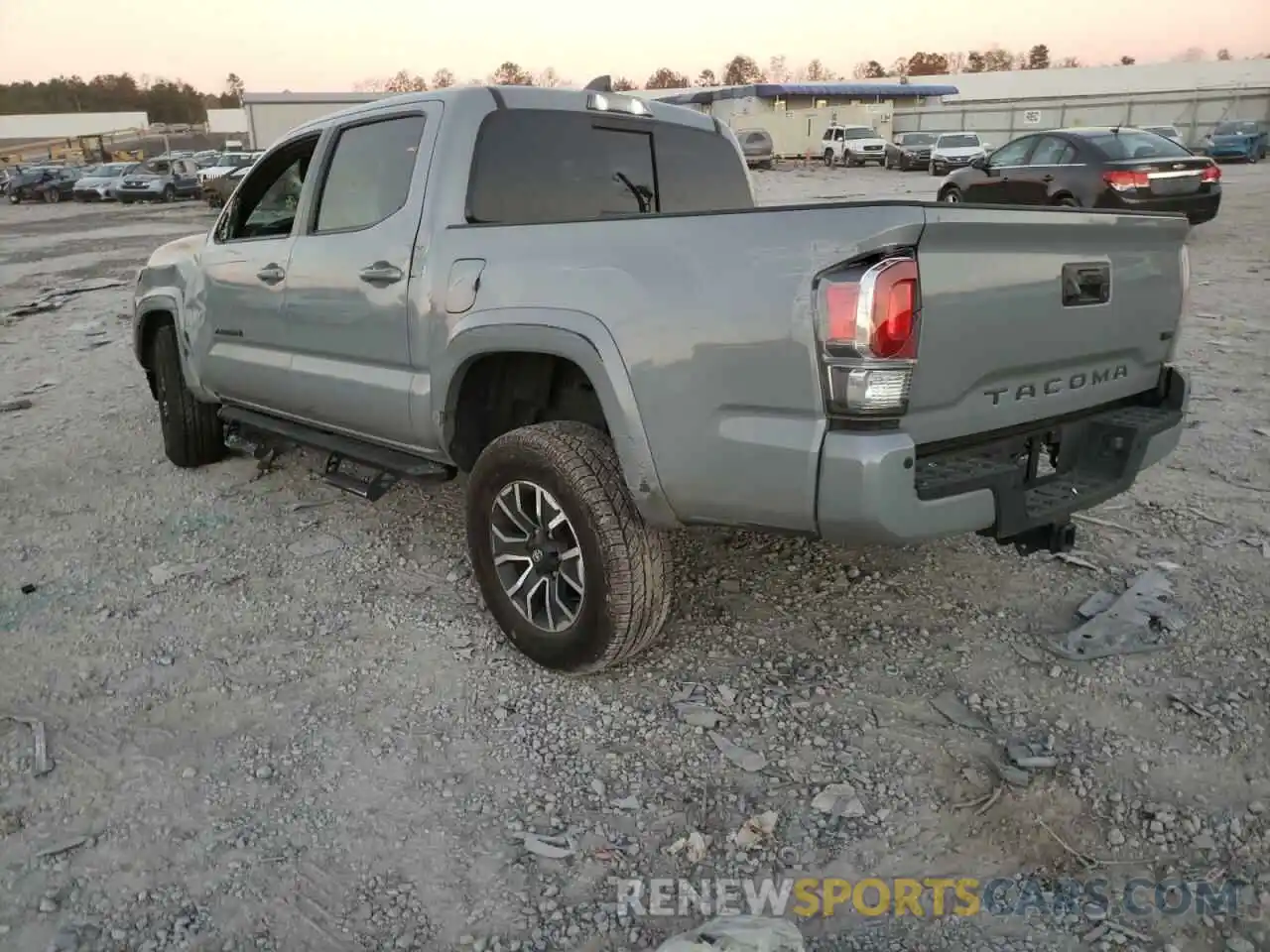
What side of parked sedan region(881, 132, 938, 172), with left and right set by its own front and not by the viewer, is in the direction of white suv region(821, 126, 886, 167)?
right

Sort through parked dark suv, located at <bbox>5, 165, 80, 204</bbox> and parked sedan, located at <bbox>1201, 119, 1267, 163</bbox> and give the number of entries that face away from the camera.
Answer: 0

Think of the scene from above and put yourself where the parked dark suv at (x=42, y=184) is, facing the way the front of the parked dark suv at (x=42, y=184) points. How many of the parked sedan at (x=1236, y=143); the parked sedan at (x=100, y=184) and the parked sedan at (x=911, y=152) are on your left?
3

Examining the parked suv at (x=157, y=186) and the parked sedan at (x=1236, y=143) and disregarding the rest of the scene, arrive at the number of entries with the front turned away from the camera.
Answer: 0

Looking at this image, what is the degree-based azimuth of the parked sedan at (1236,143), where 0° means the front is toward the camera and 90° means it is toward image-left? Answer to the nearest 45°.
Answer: approximately 45°

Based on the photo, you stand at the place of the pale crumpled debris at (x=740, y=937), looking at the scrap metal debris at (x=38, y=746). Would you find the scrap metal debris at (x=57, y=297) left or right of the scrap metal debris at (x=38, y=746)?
right

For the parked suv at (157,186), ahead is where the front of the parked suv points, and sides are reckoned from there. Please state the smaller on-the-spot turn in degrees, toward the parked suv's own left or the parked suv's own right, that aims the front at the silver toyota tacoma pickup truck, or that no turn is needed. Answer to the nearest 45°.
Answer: approximately 45° to the parked suv's own left

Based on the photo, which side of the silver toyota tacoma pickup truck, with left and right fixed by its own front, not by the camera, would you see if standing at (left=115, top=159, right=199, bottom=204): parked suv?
front

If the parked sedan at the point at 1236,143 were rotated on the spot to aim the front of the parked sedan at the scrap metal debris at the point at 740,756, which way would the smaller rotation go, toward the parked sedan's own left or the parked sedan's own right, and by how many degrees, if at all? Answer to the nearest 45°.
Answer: approximately 45° to the parked sedan's own left

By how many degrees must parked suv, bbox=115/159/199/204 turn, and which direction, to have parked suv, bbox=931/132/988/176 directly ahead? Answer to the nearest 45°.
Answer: approximately 90° to its left

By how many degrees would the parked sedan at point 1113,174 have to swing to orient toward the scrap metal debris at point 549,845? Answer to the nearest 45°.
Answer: approximately 135° to its left
